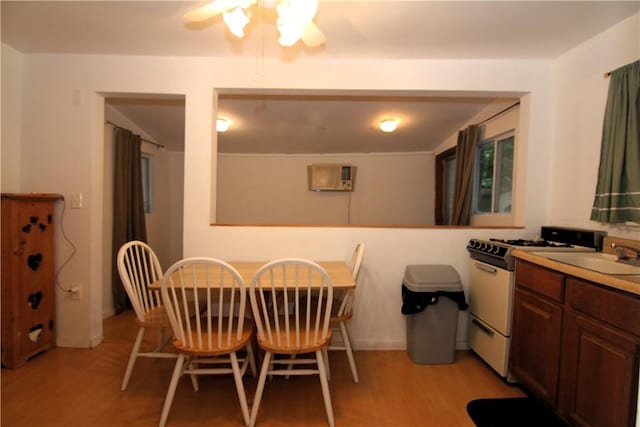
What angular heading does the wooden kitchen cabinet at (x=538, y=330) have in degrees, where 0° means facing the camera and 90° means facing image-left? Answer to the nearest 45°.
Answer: approximately 45°

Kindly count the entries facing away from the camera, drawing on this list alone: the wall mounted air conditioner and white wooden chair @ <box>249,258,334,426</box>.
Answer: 1

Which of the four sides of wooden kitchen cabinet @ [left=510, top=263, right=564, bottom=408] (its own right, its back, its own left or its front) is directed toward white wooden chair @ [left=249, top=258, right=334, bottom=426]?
front

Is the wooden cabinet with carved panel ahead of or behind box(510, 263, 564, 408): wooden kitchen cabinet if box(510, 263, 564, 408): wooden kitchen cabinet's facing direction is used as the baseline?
ahead

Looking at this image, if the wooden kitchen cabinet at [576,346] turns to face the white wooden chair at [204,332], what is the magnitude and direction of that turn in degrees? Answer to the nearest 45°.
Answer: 0° — it already faces it

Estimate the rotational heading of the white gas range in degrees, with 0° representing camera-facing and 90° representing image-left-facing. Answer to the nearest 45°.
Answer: approximately 45°

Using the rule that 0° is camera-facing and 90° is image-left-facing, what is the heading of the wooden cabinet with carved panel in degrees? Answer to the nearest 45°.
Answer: approximately 315°

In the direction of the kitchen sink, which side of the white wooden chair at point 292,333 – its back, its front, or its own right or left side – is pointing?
right

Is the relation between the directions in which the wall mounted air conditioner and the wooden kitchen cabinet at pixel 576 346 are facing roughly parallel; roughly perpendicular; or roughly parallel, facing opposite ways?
roughly perpendicular

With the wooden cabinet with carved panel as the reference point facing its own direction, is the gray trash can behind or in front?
in front

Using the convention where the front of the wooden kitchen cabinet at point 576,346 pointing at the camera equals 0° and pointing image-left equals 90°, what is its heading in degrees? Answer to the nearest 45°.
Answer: approximately 45°

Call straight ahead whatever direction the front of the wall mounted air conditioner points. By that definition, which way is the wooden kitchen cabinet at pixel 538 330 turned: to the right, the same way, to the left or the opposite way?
to the right

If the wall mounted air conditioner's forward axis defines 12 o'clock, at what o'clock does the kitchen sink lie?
The kitchen sink is roughly at 11 o'clock from the wall mounted air conditioner.
